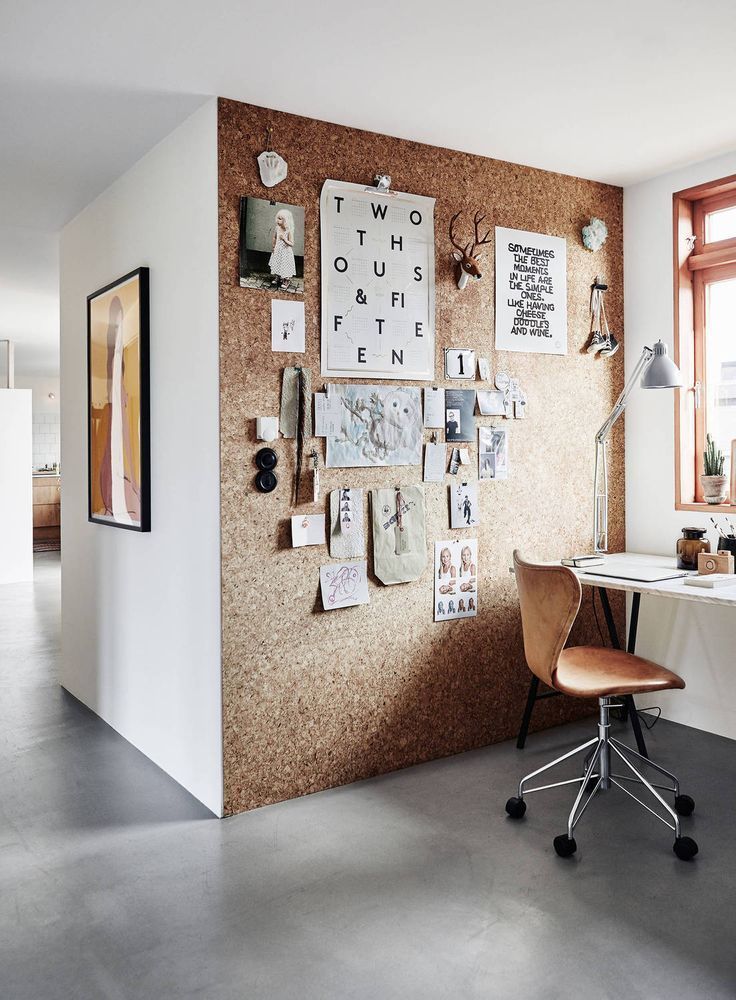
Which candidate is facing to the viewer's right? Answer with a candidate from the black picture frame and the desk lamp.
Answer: the desk lamp

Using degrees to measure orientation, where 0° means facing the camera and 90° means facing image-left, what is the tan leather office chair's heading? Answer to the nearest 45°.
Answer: approximately 225°

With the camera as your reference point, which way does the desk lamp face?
facing to the right of the viewer

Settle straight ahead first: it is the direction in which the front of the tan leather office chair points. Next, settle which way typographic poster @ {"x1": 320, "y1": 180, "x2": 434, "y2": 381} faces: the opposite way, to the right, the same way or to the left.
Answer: to the right

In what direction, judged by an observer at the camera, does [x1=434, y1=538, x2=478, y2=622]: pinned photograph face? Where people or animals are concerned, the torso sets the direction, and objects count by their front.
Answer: facing the viewer and to the right of the viewer

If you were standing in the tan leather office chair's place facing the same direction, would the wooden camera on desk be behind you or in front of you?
in front

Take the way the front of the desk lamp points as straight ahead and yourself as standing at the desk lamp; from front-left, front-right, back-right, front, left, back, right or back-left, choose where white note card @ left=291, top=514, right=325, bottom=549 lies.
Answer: back-right

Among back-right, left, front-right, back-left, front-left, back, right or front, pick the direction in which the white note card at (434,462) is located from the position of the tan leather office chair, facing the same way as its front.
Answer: left

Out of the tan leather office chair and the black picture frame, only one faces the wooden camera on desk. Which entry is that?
the tan leather office chair

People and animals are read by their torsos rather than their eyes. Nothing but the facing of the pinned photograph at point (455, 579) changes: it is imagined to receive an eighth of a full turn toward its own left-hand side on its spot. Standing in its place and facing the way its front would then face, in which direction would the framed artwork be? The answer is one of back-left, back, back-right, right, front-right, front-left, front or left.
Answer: back

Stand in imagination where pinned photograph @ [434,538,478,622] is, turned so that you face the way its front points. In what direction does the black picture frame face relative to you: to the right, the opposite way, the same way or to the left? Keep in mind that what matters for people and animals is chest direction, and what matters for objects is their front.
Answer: to the right
